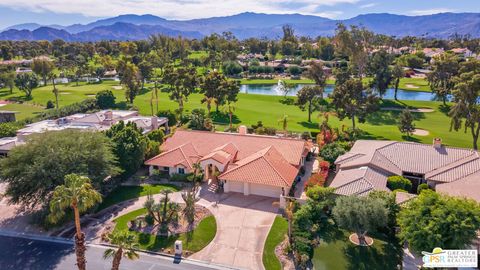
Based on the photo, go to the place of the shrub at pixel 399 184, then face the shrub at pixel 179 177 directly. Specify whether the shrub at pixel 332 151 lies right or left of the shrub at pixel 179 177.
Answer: right

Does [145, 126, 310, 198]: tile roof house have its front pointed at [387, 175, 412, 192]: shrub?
no

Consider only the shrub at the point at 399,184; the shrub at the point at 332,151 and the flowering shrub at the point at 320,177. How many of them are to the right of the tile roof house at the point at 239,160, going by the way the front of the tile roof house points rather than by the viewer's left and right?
0

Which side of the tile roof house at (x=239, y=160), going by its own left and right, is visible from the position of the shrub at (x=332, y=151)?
left

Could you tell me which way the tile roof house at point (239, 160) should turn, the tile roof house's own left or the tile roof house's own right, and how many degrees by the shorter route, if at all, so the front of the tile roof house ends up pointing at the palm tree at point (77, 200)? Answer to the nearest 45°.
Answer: approximately 45° to the tile roof house's own right

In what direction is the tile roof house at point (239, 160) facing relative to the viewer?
toward the camera

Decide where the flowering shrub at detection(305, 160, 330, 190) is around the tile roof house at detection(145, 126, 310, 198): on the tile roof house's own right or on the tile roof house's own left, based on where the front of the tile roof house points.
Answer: on the tile roof house's own left

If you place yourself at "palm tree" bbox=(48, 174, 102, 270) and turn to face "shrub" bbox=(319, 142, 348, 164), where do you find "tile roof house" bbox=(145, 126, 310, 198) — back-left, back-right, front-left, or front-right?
front-left

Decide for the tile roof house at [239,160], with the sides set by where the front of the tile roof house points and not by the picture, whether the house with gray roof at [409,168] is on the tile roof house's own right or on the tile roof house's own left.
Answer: on the tile roof house's own left

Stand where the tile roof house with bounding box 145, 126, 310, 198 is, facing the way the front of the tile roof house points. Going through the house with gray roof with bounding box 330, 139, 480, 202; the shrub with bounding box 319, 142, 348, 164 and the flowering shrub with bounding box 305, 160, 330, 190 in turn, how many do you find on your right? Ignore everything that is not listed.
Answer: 0

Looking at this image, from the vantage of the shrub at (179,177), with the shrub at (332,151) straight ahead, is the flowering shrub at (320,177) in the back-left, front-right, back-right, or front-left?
front-right

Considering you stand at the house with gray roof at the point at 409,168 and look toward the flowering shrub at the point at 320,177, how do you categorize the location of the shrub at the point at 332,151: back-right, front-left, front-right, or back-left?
front-right
